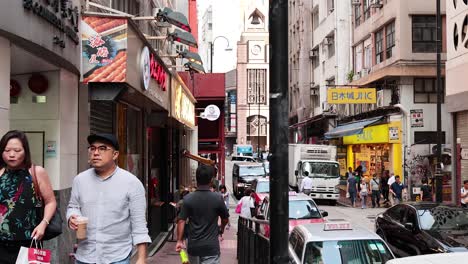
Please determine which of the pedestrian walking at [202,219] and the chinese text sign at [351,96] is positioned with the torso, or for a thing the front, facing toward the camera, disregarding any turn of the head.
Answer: the chinese text sign

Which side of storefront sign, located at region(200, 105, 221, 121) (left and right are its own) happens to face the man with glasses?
front

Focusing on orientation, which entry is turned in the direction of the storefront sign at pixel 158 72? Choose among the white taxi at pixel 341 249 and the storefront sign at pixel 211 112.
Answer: the storefront sign at pixel 211 112

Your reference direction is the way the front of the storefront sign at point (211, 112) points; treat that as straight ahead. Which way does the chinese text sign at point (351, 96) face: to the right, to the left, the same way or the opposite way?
the same way

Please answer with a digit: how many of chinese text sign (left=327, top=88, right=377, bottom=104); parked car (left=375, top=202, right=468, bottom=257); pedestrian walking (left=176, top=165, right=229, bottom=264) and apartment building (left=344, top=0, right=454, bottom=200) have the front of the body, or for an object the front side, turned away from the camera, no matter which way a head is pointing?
1

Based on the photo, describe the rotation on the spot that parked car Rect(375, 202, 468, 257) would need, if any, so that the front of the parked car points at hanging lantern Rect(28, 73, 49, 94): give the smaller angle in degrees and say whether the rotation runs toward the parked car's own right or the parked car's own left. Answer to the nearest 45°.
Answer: approximately 90° to the parked car's own right

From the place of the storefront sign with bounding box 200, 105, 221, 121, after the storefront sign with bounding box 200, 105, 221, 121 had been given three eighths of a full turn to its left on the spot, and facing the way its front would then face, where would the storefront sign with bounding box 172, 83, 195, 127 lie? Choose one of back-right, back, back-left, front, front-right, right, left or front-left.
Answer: back-right

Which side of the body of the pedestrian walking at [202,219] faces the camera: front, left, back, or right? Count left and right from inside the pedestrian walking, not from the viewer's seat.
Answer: back

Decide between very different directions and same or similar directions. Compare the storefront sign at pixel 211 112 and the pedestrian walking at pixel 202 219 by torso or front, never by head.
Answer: very different directions

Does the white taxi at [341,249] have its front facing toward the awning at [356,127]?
no

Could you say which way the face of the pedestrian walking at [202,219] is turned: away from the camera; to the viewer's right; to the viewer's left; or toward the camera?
away from the camera

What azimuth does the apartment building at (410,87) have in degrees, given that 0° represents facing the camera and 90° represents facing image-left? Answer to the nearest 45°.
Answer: approximately 45°

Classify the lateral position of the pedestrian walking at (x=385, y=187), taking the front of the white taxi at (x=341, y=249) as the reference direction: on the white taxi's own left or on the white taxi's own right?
on the white taxi's own left

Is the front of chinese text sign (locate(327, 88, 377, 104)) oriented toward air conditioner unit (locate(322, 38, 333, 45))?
no

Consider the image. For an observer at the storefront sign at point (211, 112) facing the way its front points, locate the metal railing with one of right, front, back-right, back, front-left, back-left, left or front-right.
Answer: front

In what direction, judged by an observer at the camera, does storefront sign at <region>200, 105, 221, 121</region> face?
facing the viewer

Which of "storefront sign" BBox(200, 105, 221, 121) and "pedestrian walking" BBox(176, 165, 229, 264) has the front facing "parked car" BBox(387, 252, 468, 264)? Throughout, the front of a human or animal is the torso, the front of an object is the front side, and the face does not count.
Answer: the storefront sign

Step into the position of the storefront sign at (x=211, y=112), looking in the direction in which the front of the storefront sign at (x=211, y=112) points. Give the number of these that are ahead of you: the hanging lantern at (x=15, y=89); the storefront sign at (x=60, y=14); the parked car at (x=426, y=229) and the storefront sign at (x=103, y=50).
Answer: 4

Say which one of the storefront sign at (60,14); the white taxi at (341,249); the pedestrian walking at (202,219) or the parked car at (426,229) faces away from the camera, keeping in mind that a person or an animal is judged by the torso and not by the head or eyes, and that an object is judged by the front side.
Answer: the pedestrian walking

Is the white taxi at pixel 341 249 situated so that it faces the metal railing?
no

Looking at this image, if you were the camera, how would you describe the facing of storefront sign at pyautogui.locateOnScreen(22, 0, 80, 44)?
facing the viewer and to the right of the viewer
